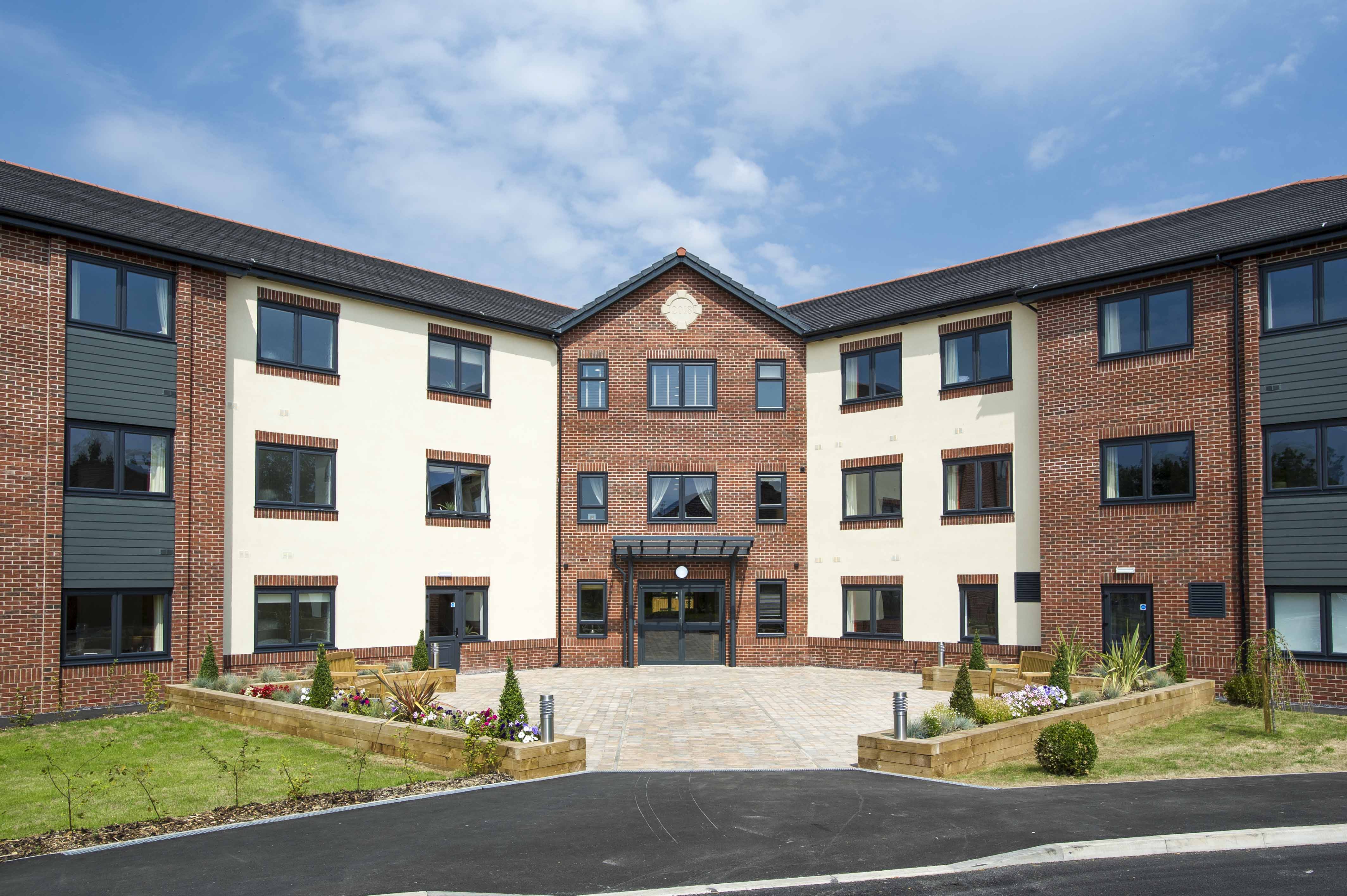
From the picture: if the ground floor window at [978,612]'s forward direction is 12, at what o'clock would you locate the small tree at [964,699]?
The small tree is roughly at 12 o'clock from the ground floor window.

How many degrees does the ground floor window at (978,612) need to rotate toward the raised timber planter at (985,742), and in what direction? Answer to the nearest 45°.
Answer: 0° — it already faces it

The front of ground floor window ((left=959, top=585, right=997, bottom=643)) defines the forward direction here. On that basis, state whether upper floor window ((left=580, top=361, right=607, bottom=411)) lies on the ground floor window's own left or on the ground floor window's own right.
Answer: on the ground floor window's own right

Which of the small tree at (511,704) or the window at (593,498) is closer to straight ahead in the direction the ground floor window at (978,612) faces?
the small tree

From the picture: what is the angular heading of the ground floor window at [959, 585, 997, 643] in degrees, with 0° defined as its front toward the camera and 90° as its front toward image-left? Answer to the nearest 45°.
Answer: approximately 0°

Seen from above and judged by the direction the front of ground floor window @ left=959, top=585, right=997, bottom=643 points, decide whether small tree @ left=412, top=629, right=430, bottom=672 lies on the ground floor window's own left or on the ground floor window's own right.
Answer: on the ground floor window's own right
